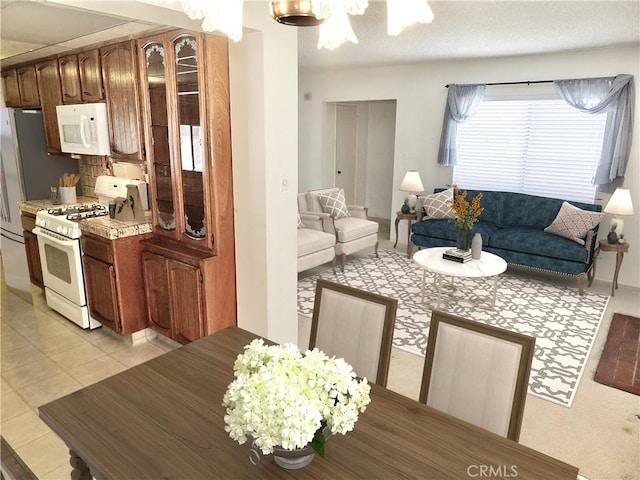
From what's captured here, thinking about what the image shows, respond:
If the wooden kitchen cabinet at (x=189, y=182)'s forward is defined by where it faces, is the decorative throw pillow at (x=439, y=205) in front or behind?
behind

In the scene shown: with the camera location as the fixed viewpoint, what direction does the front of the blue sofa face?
facing the viewer and to the left of the viewer

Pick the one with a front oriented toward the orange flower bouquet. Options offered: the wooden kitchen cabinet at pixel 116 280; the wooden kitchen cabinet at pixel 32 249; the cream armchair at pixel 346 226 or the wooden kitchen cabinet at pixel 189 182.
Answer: the cream armchair

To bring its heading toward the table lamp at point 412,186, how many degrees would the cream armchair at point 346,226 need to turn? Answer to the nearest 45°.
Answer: approximately 90° to its left

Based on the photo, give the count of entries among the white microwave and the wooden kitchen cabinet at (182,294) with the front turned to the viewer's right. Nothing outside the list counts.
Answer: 0

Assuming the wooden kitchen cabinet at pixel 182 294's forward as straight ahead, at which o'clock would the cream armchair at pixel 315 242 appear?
The cream armchair is roughly at 6 o'clock from the wooden kitchen cabinet.

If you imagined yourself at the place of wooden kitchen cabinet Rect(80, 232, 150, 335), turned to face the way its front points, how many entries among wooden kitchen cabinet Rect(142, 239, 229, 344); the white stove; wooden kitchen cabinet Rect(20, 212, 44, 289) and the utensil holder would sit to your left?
1

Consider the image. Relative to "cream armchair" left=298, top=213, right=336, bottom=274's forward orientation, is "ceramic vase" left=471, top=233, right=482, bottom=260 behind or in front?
in front

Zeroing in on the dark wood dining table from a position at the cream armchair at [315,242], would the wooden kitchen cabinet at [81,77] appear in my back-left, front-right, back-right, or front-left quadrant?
front-right

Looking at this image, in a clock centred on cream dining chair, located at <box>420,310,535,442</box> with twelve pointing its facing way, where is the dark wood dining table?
The dark wood dining table is roughly at 12 o'clock from the cream dining chair.

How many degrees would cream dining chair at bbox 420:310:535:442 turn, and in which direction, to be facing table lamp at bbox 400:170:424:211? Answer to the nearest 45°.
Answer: approximately 135° to its right

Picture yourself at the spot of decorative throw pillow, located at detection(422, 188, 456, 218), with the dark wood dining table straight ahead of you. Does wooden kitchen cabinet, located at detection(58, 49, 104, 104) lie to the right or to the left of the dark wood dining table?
right

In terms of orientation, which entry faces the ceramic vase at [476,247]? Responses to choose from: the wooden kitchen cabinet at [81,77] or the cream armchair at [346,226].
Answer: the cream armchair

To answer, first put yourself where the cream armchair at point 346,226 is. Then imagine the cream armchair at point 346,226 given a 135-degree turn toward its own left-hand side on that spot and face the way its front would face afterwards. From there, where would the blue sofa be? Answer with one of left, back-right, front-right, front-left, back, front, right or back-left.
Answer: right
